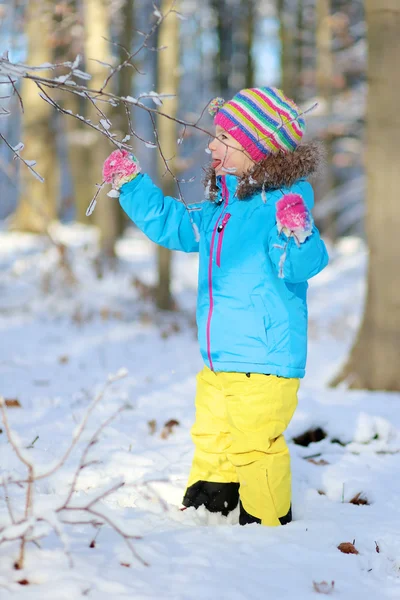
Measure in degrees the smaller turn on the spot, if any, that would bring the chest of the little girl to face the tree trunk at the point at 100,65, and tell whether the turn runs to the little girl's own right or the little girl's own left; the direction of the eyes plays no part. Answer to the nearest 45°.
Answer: approximately 135° to the little girl's own right

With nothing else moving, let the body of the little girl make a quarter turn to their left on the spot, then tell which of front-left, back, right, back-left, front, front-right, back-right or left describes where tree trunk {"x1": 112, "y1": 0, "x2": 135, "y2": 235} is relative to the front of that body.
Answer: back-left

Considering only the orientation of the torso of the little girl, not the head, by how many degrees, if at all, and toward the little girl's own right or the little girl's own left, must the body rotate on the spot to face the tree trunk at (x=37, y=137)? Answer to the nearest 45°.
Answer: approximately 135° to the little girl's own right

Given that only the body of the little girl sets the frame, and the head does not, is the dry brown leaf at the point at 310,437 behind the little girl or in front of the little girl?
behind

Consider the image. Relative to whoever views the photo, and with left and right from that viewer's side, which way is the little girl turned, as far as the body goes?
facing the viewer and to the left of the viewer

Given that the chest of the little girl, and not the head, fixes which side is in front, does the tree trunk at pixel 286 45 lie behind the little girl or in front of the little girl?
behind

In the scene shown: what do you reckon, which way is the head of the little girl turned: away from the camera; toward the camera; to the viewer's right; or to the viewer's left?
to the viewer's left

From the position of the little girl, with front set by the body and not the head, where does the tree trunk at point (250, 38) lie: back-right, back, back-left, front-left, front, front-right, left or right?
back-right

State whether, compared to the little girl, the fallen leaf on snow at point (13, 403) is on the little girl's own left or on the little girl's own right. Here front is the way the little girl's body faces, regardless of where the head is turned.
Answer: on the little girl's own right
